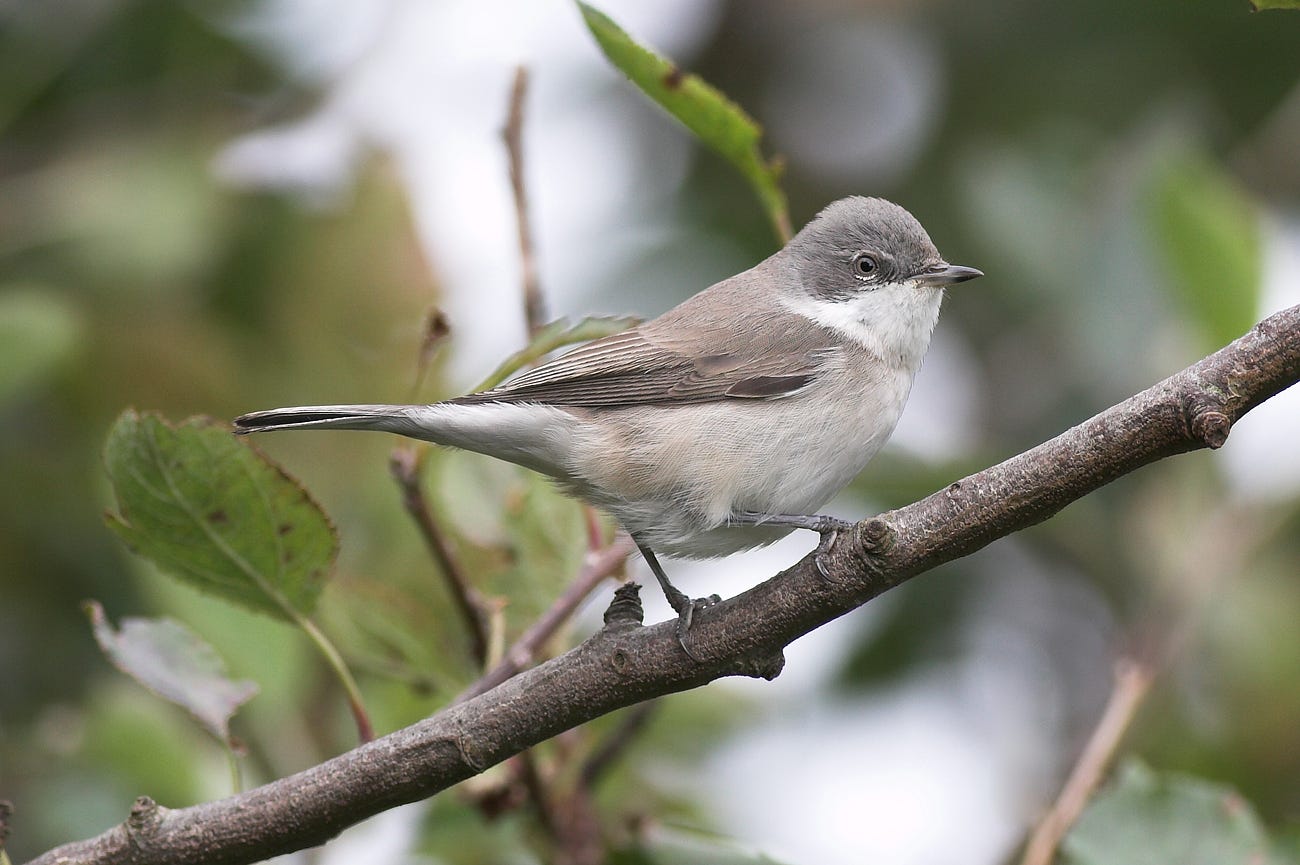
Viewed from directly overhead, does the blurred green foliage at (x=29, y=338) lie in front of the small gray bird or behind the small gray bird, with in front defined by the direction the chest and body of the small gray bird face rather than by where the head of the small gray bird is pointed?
behind

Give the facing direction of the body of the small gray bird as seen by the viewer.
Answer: to the viewer's right

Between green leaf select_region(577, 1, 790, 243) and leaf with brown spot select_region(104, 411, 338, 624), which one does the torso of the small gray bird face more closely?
the green leaf

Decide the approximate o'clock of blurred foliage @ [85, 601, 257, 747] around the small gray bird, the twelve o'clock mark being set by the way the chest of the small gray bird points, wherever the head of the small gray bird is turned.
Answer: The blurred foliage is roughly at 5 o'clock from the small gray bird.

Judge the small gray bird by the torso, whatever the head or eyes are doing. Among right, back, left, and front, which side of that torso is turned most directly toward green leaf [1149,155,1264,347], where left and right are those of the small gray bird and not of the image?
left
